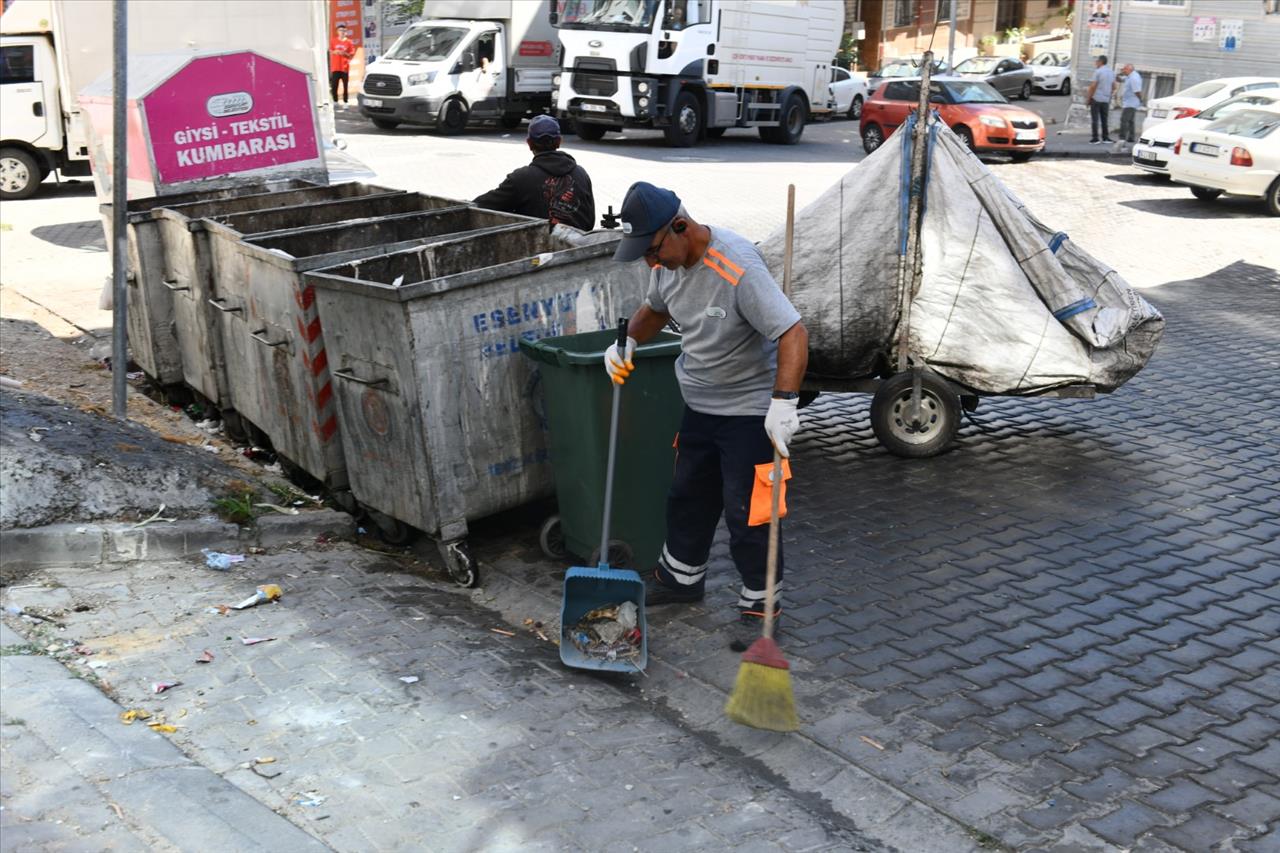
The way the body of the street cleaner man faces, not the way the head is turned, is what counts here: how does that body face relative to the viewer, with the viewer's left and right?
facing the viewer and to the left of the viewer

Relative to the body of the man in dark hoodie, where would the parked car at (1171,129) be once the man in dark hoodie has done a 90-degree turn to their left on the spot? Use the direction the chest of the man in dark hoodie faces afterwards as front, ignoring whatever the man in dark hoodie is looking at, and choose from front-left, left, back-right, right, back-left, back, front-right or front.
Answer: back

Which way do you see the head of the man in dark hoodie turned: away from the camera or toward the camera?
away from the camera

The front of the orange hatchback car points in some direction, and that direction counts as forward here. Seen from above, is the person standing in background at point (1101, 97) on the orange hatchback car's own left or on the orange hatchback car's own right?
on the orange hatchback car's own left

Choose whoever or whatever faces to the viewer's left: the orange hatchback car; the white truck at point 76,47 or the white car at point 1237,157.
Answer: the white truck

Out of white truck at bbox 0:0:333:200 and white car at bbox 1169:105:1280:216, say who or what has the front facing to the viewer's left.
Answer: the white truck

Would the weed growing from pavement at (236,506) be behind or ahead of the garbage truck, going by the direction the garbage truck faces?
ahead

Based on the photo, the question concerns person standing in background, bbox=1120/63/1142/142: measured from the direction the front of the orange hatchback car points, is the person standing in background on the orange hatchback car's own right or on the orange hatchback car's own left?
on the orange hatchback car's own left

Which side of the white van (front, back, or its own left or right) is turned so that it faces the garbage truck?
left

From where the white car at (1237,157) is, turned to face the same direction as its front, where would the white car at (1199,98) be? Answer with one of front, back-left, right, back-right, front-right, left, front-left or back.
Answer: front-left

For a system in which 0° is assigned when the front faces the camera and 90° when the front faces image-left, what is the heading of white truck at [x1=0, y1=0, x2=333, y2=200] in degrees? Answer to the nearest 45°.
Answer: approximately 90°
